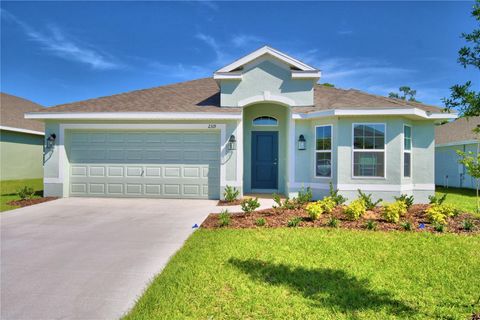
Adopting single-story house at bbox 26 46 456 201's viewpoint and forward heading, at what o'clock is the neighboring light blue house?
The neighboring light blue house is roughly at 8 o'clock from the single-story house.

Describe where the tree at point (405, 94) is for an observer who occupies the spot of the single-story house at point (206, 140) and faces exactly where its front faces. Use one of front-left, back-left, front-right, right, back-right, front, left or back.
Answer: back-left

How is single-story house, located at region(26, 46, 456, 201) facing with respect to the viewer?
toward the camera

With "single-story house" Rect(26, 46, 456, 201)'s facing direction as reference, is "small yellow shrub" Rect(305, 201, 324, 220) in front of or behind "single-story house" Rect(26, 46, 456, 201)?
in front

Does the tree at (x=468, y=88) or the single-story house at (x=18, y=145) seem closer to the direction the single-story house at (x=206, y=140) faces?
the tree

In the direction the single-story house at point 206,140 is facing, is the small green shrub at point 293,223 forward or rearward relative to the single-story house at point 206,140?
forward

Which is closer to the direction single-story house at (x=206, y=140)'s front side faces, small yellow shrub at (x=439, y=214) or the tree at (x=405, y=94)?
the small yellow shrub

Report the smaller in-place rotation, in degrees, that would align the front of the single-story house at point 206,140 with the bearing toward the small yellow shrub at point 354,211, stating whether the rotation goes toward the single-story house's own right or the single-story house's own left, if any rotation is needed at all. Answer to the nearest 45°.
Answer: approximately 45° to the single-story house's own left
